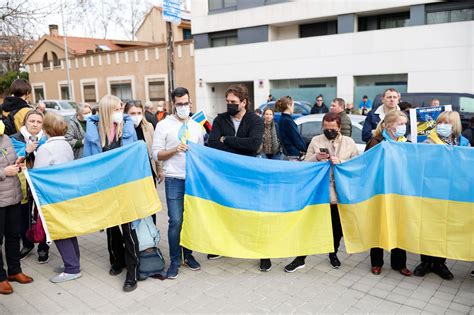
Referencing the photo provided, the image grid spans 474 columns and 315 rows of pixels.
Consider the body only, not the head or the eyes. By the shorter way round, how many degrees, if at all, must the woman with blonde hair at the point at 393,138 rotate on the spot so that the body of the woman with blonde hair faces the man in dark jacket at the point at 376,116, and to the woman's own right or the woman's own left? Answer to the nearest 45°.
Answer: approximately 135° to the woman's own left

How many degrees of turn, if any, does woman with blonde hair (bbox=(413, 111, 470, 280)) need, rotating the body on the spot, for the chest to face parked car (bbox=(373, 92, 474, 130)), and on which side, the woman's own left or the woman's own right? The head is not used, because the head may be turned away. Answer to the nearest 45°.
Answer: approximately 180°

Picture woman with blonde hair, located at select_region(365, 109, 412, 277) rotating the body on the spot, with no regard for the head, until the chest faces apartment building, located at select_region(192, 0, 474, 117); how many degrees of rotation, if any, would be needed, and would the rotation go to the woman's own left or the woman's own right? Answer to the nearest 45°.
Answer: approximately 135° to the woman's own left

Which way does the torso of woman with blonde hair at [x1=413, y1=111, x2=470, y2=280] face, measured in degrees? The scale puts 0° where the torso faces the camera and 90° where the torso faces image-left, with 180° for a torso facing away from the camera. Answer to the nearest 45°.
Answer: approximately 0°

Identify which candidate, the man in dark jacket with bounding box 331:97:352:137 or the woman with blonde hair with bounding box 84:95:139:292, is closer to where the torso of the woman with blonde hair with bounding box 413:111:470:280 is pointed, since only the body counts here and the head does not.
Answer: the woman with blonde hair

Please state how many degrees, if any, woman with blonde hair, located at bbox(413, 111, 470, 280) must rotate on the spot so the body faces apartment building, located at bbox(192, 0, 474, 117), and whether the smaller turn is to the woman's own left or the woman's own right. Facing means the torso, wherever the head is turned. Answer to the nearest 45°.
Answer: approximately 180°
